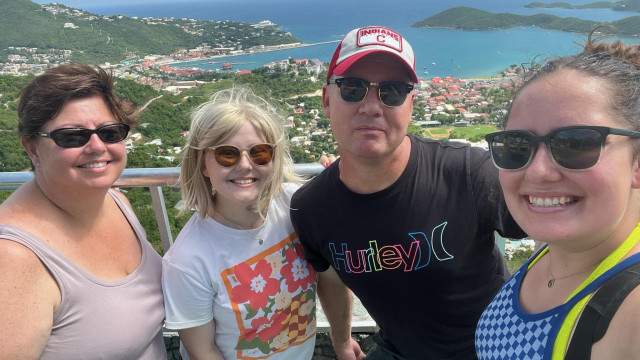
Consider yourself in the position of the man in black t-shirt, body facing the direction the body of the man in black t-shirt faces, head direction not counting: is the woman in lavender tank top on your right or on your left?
on your right

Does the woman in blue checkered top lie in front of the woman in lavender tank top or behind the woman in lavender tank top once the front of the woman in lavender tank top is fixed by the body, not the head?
in front

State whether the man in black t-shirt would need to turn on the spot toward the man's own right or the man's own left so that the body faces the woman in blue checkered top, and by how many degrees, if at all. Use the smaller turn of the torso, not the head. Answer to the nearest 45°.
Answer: approximately 45° to the man's own left

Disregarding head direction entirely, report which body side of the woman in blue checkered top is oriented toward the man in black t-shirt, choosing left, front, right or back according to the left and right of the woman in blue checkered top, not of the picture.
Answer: right

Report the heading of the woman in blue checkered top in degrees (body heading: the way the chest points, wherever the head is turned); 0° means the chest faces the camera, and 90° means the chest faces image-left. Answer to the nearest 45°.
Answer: approximately 45°

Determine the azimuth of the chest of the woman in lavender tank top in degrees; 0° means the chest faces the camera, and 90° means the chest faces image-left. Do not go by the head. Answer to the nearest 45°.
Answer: approximately 315°

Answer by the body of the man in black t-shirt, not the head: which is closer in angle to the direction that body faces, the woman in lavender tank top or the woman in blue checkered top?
the woman in blue checkered top
